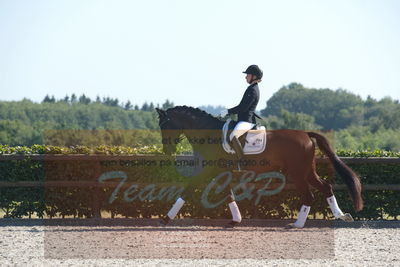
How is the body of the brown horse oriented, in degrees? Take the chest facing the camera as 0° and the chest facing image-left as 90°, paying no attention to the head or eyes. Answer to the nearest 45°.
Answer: approximately 90°

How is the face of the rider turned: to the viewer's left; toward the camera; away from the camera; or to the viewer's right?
to the viewer's left

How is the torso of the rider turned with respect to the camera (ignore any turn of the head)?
to the viewer's left
